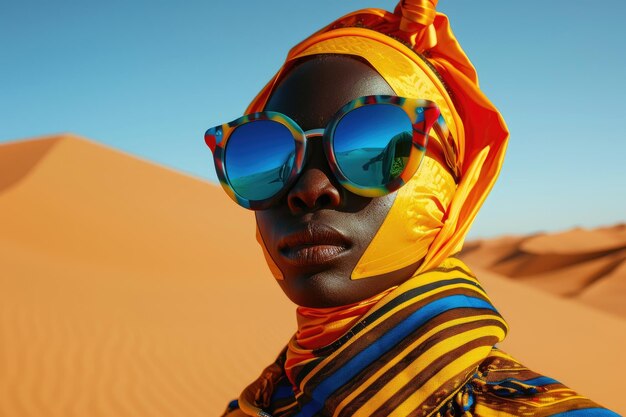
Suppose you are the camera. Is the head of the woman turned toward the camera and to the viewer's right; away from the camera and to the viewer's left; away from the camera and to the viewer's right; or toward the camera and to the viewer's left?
toward the camera and to the viewer's left

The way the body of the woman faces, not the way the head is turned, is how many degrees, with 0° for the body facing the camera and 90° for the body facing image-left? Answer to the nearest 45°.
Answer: approximately 45°
